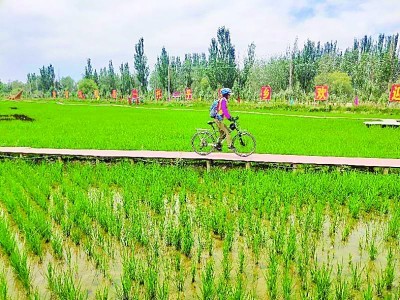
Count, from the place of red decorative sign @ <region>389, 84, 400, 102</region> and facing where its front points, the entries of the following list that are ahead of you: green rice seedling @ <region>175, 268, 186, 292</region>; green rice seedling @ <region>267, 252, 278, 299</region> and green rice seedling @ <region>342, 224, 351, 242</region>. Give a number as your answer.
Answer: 3

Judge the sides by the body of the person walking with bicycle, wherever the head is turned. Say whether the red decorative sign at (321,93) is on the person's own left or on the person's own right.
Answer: on the person's own left

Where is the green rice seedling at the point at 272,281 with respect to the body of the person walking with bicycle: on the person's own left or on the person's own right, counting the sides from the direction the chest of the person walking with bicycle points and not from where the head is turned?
on the person's own right

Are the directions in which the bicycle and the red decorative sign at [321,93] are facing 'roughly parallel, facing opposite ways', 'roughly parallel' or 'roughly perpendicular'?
roughly perpendicular

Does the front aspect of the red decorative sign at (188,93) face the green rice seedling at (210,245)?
yes

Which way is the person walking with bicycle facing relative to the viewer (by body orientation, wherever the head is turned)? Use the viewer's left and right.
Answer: facing to the right of the viewer

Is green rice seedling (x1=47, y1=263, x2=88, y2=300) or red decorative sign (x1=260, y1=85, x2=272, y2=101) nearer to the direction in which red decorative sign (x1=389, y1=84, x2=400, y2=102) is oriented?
the green rice seedling

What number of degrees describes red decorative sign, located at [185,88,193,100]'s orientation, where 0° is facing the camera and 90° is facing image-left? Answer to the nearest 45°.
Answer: approximately 0°

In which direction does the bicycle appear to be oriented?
to the viewer's right

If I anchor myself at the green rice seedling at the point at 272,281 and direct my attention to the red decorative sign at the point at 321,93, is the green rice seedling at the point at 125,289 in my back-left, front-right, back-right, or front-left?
back-left

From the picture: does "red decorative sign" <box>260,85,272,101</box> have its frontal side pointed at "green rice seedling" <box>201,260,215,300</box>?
yes
